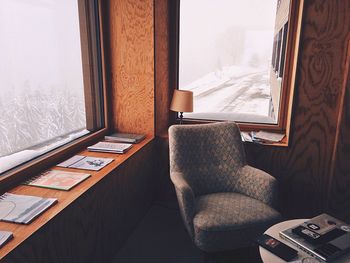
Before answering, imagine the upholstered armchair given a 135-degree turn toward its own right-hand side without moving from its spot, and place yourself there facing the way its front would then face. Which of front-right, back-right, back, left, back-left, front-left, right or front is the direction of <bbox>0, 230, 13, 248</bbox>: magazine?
front-left

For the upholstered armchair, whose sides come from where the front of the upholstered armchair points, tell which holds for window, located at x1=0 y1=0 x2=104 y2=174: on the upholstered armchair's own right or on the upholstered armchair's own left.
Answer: on the upholstered armchair's own right

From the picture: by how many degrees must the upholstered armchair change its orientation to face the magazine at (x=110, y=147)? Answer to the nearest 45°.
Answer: approximately 135° to its right

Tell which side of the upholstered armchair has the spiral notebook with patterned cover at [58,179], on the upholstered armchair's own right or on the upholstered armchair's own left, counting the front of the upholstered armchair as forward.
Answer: on the upholstered armchair's own right

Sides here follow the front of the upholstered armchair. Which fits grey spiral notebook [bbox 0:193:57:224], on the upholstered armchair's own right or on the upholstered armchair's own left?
on the upholstered armchair's own right

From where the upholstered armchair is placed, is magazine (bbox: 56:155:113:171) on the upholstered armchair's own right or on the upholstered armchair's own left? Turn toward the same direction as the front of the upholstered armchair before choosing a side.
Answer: on the upholstered armchair's own right
